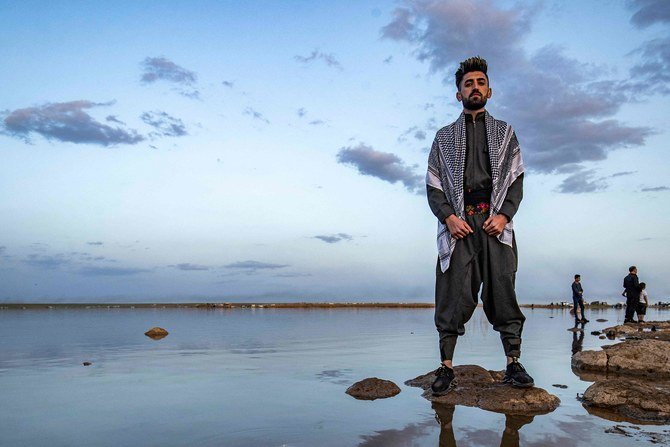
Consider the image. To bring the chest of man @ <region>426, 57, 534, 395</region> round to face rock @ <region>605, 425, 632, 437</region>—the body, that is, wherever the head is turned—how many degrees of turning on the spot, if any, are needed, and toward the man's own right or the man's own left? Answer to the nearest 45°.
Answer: approximately 45° to the man's own left

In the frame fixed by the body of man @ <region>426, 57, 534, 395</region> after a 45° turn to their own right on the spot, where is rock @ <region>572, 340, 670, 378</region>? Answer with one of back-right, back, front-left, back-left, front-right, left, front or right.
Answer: back

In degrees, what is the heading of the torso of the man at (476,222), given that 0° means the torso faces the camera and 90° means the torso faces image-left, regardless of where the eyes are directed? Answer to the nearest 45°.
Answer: approximately 0°

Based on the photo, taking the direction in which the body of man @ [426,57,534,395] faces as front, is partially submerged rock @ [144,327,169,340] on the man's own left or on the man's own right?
on the man's own right

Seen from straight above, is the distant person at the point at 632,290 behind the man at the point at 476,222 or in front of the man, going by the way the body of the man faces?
behind

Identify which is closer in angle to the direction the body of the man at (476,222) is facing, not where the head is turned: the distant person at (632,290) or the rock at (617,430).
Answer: the rock
